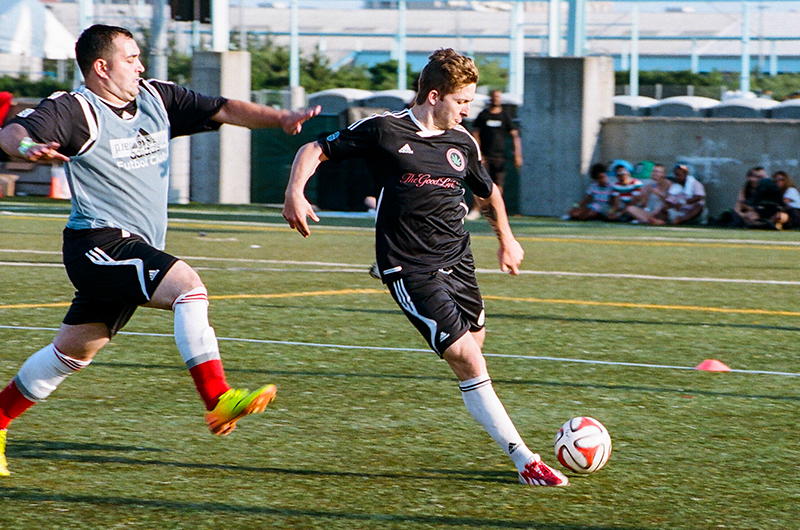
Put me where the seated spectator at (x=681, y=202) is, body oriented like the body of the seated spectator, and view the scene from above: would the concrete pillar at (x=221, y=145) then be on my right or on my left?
on my right

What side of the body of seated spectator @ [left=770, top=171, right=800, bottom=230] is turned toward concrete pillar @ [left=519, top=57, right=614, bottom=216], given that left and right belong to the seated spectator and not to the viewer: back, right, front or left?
right

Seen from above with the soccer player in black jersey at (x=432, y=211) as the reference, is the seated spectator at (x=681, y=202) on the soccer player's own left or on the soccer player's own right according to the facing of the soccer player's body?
on the soccer player's own left

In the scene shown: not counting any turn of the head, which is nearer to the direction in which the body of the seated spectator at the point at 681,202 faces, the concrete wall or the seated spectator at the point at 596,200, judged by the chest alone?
the seated spectator

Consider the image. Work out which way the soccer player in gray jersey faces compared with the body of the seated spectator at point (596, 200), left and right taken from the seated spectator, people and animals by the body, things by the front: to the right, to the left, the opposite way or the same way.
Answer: to the left

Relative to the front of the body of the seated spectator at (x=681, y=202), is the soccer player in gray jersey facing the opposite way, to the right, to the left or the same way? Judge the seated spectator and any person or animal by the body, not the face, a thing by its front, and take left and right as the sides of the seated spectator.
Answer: to the left
